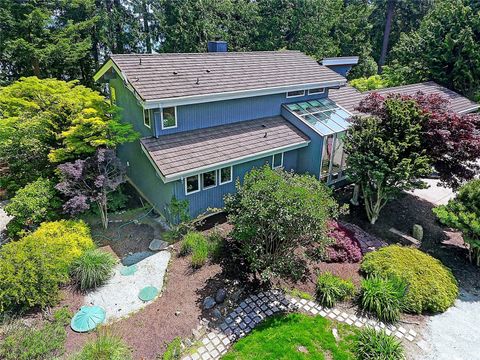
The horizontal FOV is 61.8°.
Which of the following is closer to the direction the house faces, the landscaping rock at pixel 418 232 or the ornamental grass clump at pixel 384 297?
the ornamental grass clump

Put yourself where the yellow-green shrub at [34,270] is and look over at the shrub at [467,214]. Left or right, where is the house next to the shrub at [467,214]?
left

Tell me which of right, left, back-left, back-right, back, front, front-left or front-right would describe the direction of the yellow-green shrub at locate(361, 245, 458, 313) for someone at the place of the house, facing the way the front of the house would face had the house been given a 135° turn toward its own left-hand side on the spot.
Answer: right

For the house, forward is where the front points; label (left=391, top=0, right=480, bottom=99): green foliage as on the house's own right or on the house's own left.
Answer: on the house's own left

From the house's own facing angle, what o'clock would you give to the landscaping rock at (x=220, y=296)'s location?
The landscaping rock is roughly at 12 o'clock from the house.

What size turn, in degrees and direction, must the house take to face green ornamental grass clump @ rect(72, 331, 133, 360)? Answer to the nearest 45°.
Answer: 0° — it already faces it

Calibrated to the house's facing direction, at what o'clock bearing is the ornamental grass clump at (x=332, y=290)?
The ornamental grass clump is roughly at 11 o'clock from the house.

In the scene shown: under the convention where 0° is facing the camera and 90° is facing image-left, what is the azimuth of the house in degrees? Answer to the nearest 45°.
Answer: approximately 0°

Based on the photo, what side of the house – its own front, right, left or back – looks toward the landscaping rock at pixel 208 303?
front

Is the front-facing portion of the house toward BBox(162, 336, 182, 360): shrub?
yes

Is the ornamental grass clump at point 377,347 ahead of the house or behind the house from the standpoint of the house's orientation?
ahead
